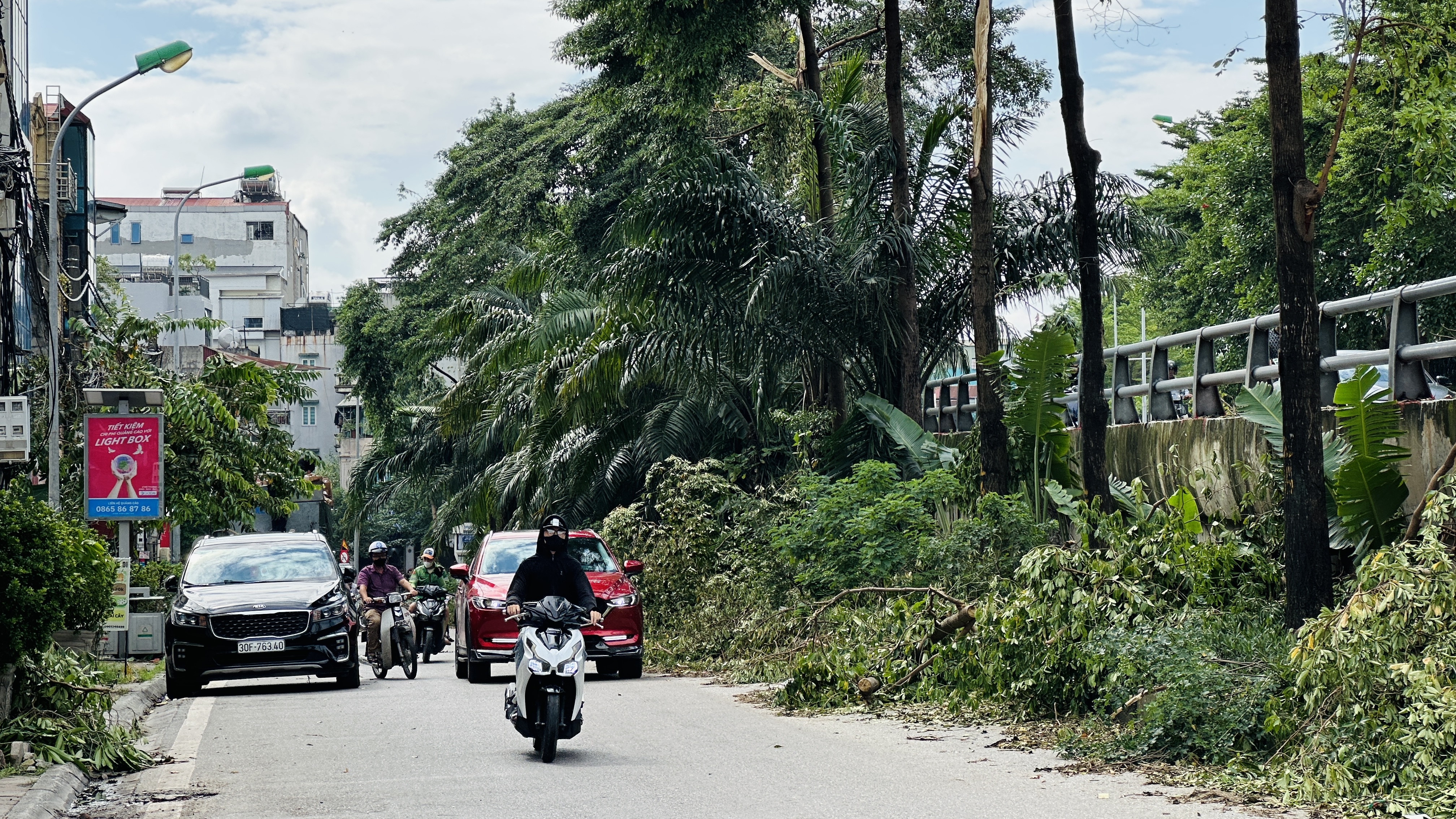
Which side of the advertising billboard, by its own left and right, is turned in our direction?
front

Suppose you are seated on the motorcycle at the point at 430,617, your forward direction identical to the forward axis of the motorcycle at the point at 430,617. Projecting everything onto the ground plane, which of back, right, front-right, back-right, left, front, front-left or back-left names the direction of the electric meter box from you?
front-right

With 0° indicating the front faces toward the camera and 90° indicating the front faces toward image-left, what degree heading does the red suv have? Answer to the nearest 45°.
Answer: approximately 0°

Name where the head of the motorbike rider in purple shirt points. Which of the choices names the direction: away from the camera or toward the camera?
toward the camera

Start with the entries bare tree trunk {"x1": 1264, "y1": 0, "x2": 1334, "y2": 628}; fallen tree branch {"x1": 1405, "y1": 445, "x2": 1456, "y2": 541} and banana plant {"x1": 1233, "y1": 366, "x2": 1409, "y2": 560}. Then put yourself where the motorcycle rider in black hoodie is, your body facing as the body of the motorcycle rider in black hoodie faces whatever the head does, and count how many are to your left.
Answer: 3

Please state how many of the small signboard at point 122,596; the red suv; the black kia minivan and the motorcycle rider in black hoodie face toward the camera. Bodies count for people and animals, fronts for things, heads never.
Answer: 4

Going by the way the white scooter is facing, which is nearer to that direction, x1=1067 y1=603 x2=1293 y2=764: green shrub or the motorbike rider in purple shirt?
the green shrub

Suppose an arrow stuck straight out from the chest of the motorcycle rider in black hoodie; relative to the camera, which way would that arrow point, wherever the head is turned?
toward the camera

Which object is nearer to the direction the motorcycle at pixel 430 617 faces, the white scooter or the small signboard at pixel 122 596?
the white scooter

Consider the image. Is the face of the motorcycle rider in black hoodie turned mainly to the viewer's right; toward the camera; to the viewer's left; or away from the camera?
toward the camera

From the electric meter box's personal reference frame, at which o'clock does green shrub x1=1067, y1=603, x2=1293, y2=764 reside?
The green shrub is roughly at 11 o'clock from the electric meter box.

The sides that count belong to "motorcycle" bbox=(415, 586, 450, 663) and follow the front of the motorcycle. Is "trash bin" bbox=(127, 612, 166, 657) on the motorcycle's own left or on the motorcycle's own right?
on the motorcycle's own right

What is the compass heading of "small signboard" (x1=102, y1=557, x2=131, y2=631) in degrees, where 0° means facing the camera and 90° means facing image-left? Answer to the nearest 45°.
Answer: approximately 0°

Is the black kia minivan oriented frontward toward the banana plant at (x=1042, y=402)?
no
